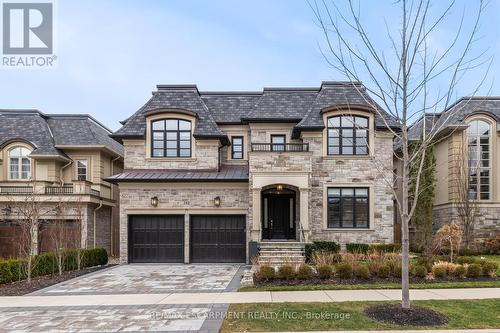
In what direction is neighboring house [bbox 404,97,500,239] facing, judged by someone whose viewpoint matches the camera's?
facing the viewer

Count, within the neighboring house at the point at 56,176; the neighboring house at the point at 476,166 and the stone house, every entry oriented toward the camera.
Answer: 3

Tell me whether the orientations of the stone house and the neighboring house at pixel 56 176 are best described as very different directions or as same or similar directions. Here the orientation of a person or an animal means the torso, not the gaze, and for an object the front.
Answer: same or similar directions

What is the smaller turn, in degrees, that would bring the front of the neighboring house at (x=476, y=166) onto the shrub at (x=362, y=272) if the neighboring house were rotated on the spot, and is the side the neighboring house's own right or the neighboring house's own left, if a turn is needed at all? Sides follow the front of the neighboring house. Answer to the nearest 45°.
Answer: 0° — it already faces it

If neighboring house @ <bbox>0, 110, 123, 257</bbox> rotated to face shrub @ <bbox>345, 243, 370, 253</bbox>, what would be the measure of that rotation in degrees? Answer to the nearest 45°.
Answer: approximately 45° to its left

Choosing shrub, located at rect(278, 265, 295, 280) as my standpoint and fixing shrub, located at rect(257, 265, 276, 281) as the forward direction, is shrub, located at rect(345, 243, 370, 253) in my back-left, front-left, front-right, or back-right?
back-right

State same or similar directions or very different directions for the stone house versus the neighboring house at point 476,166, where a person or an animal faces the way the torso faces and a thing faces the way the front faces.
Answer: same or similar directions

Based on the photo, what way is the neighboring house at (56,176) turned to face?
toward the camera

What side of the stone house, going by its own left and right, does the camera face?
front

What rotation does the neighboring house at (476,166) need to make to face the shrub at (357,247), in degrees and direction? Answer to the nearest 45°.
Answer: approximately 45° to its right

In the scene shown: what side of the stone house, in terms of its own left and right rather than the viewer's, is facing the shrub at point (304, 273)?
front
